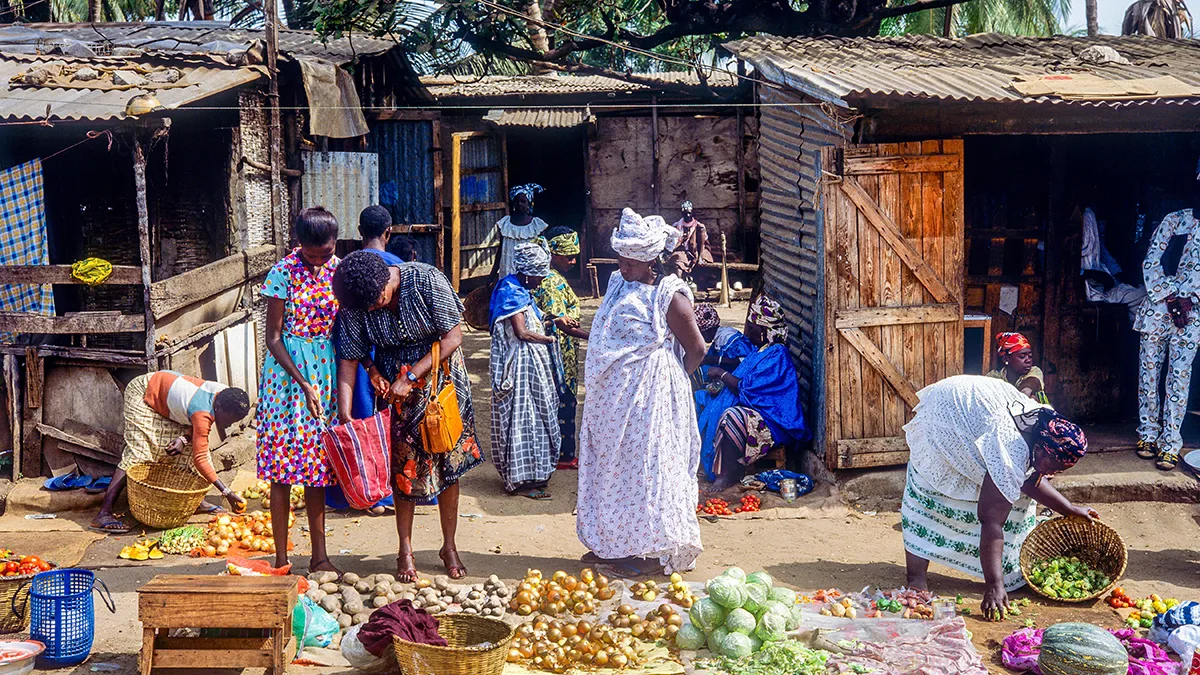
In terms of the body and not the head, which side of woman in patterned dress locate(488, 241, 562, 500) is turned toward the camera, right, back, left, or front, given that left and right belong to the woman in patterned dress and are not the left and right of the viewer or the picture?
right

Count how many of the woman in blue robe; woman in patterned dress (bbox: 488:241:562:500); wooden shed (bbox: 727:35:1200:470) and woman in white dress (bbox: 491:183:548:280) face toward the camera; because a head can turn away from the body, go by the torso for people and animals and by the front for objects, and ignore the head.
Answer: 2

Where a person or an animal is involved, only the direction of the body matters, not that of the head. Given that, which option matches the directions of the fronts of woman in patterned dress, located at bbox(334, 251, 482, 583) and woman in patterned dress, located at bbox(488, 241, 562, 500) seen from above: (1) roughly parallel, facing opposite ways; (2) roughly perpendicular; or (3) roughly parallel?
roughly perpendicular

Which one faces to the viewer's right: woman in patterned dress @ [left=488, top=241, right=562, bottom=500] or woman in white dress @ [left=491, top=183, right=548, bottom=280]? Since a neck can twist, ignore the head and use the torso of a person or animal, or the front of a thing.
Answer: the woman in patterned dress

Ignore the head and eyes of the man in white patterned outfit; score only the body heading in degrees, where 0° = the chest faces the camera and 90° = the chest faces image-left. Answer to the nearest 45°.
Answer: approximately 0°

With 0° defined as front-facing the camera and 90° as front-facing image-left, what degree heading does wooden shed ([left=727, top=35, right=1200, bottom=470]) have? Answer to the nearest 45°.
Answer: approximately 0°

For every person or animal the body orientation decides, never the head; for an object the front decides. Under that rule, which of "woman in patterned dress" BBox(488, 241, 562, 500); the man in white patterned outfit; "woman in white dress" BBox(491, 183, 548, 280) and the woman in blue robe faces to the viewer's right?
the woman in patterned dress

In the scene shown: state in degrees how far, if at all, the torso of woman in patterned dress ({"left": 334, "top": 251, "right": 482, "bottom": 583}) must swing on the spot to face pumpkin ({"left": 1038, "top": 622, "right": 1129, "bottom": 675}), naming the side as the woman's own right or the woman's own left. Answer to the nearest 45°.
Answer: approximately 45° to the woman's own left

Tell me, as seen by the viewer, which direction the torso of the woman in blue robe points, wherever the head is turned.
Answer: to the viewer's left

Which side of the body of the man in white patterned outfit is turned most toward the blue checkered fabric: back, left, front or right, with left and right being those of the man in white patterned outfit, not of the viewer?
right

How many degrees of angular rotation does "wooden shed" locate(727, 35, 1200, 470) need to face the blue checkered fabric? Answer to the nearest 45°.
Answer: approximately 90° to its right

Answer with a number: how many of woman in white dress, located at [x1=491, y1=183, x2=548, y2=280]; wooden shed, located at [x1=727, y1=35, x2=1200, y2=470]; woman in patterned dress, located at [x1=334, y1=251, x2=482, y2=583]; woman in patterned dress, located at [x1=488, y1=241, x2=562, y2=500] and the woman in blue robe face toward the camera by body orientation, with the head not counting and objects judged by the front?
3
